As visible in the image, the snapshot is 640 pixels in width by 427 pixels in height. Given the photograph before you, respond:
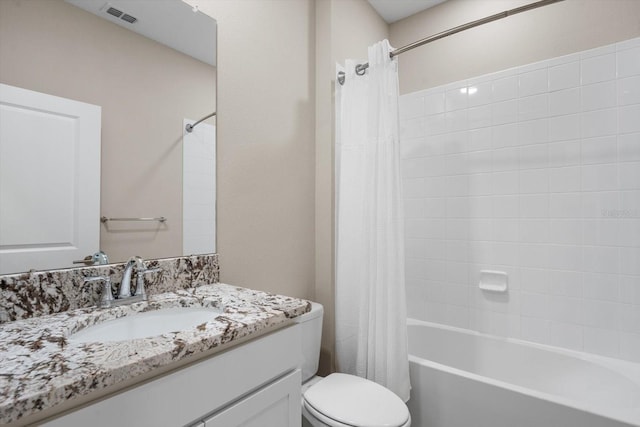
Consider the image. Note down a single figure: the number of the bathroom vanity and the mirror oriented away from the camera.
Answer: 0

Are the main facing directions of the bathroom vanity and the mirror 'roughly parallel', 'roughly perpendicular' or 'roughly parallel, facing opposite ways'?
roughly parallel

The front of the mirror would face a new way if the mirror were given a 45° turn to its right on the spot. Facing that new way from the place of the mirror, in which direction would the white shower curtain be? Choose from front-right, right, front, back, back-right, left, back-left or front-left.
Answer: left

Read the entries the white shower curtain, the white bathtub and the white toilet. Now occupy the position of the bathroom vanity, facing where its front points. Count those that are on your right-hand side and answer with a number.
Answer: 0

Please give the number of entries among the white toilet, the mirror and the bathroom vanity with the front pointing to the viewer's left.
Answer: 0

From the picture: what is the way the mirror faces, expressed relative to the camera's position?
facing the viewer and to the right of the viewer

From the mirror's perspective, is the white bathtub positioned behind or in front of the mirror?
in front
